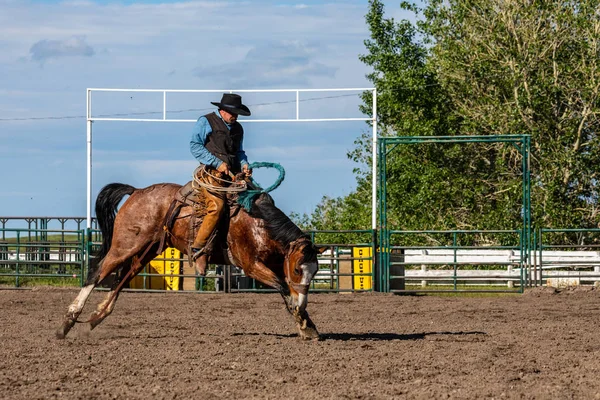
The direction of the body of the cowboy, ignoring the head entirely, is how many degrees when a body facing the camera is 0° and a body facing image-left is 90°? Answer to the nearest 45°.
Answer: approximately 315°

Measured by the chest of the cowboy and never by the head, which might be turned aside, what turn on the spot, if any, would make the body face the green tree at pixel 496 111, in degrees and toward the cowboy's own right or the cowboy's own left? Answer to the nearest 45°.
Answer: approximately 90° to the cowboy's own left

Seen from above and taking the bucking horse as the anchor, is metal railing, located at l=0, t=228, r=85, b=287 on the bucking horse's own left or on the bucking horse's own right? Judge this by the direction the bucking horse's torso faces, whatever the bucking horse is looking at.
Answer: on the bucking horse's own left

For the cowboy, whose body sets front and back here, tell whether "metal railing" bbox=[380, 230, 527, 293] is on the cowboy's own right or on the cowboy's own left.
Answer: on the cowboy's own left

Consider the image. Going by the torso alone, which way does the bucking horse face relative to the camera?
to the viewer's right

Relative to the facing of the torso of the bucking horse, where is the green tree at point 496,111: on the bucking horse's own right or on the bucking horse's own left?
on the bucking horse's own left

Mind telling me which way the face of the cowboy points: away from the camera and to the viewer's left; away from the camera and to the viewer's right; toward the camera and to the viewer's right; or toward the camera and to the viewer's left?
toward the camera and to the viewer's right

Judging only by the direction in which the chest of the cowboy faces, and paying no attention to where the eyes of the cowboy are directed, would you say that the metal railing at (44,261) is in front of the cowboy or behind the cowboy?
behind

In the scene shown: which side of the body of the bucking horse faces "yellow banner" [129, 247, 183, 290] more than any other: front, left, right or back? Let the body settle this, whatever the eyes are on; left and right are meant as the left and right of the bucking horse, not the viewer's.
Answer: left

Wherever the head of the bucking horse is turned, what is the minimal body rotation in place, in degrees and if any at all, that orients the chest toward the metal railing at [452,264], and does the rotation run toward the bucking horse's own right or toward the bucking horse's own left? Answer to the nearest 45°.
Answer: approximately 45° to the bucking horse's own left
